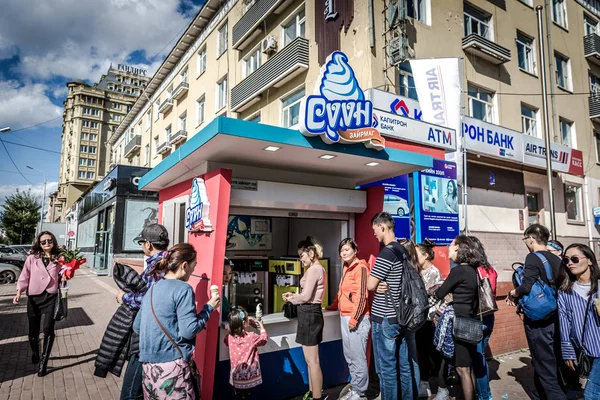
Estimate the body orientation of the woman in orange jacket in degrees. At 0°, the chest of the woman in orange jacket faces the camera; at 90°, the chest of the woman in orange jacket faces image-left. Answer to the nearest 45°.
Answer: approximately 45°

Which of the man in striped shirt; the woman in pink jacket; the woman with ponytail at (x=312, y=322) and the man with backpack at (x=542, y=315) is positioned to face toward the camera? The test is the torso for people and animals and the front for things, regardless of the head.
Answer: the woman in pink jacket

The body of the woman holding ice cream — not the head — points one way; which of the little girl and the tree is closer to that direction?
the little girl

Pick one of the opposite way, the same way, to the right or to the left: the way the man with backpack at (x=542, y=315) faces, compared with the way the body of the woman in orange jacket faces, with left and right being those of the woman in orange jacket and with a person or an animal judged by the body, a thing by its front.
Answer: to the right

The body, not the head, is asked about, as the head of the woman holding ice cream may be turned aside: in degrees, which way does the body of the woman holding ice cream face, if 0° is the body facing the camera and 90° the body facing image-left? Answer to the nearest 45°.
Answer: approximately 225°

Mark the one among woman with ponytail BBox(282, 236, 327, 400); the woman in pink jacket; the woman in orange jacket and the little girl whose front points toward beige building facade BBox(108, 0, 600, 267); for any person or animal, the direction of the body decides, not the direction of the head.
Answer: the little girl

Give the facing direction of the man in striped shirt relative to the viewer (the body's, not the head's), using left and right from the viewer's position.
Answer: facing to the left of the viewer

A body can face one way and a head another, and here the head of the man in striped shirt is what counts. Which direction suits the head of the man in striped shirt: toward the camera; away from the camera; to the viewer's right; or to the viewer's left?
to the viewer's left

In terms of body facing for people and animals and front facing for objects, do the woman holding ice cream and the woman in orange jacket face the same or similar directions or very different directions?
very different directions

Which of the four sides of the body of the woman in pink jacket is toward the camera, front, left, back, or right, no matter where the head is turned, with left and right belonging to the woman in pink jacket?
front

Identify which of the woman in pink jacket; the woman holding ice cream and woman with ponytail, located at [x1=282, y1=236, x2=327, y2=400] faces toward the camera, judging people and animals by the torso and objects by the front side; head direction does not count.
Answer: the woman in pink jacket

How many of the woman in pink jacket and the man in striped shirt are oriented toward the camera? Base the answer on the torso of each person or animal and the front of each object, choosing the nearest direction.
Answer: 1

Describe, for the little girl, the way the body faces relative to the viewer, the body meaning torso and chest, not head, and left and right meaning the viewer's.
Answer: facing away from the viewer and to the right of the viewer

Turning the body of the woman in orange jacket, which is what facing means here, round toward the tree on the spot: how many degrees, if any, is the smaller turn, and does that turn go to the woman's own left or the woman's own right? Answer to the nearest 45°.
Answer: approximately 90° to the woman's own right

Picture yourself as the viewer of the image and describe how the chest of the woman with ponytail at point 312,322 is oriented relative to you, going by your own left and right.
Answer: facing to the left of the viewer

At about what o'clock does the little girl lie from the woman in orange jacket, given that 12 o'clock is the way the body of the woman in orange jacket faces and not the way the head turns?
The little girl is roughly at 1 o'clock from the woman in orange jacket.

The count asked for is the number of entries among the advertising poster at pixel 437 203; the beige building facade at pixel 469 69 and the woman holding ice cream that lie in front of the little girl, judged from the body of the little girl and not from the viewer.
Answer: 2
